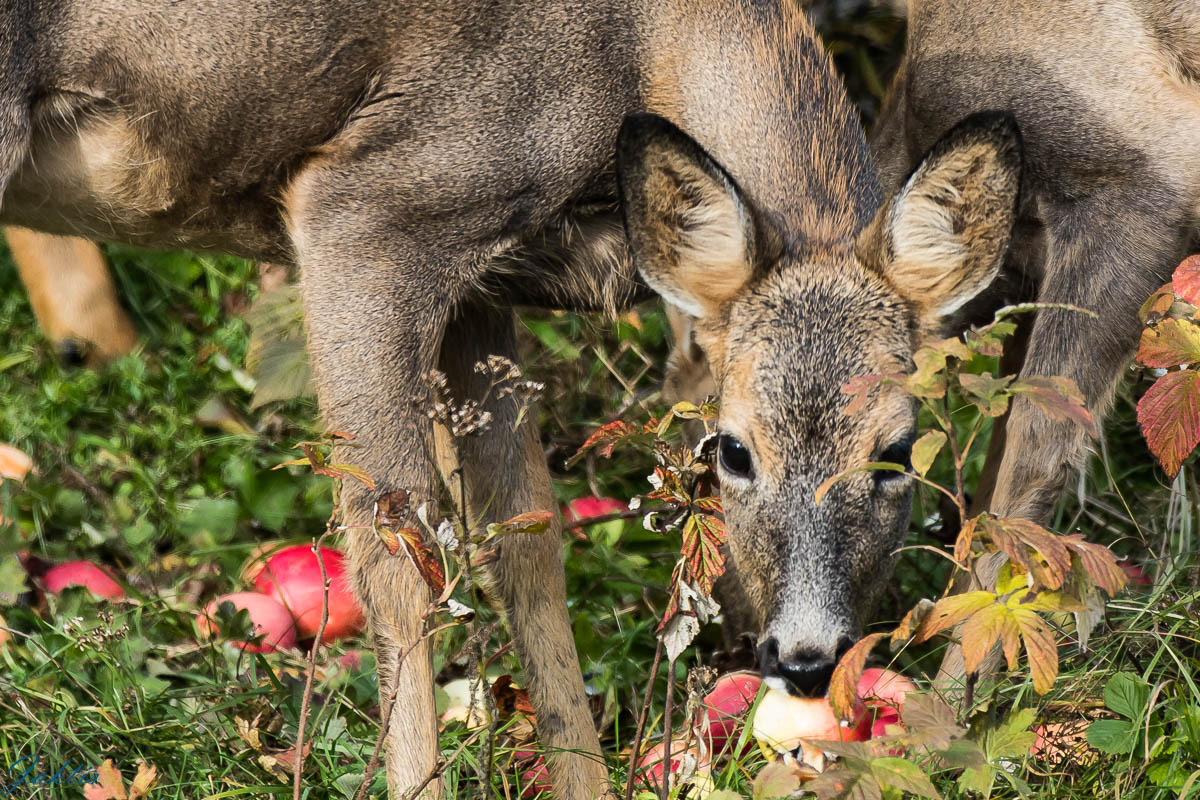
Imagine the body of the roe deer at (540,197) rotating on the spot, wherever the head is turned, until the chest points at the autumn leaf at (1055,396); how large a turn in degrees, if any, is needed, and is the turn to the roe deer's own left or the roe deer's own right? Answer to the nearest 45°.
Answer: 0° — it already faces it

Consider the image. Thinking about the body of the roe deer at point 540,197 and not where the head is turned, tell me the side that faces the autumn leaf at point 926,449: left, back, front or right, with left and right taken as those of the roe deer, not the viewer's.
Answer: front

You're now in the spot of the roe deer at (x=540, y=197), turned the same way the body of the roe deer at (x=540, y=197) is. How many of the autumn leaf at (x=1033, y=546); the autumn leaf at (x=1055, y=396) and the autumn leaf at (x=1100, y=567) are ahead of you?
3

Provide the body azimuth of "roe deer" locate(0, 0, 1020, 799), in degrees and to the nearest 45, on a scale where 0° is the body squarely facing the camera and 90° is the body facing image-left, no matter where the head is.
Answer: approximately 315°

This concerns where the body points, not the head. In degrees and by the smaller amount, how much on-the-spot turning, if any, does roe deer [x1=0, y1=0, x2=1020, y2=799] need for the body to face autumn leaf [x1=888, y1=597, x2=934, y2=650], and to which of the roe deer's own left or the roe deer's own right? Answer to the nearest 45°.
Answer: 0° — it already faces it

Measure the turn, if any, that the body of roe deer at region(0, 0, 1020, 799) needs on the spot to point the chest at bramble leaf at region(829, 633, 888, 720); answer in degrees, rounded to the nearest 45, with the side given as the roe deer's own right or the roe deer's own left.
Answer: approximately 45° to the roe deer's own right

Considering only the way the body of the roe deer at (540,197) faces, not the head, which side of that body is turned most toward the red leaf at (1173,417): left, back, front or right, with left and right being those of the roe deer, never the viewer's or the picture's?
front

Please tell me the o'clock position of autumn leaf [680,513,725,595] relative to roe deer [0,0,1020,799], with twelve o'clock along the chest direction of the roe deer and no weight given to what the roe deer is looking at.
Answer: The autumn leaf is roughly at 1 o'clock from the roe deer.

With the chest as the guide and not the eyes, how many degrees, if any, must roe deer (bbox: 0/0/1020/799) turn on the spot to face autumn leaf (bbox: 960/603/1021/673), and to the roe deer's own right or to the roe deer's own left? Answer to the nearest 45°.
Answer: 0° — it already faces it

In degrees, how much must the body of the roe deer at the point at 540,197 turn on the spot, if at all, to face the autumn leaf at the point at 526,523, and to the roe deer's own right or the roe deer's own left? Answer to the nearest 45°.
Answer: approximately 45° to the roe deer's own right

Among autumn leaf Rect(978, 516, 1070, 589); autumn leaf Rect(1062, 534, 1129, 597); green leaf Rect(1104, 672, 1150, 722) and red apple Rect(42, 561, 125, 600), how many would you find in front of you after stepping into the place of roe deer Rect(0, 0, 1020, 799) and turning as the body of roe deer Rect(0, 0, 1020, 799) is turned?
3

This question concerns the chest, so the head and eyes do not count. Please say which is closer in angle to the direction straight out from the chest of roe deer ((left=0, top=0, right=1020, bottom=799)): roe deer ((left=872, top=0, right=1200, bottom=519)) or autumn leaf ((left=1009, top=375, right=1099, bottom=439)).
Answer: the autumn leaf

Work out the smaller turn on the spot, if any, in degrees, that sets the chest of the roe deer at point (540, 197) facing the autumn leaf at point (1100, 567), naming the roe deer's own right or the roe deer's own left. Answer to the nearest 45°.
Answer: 0° — it already faces it

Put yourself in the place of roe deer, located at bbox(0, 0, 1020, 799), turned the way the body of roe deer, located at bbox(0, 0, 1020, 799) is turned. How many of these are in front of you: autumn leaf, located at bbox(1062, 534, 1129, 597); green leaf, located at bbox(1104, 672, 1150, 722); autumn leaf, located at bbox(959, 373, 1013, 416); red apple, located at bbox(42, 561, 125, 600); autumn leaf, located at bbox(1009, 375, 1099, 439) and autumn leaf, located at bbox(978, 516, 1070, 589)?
5
